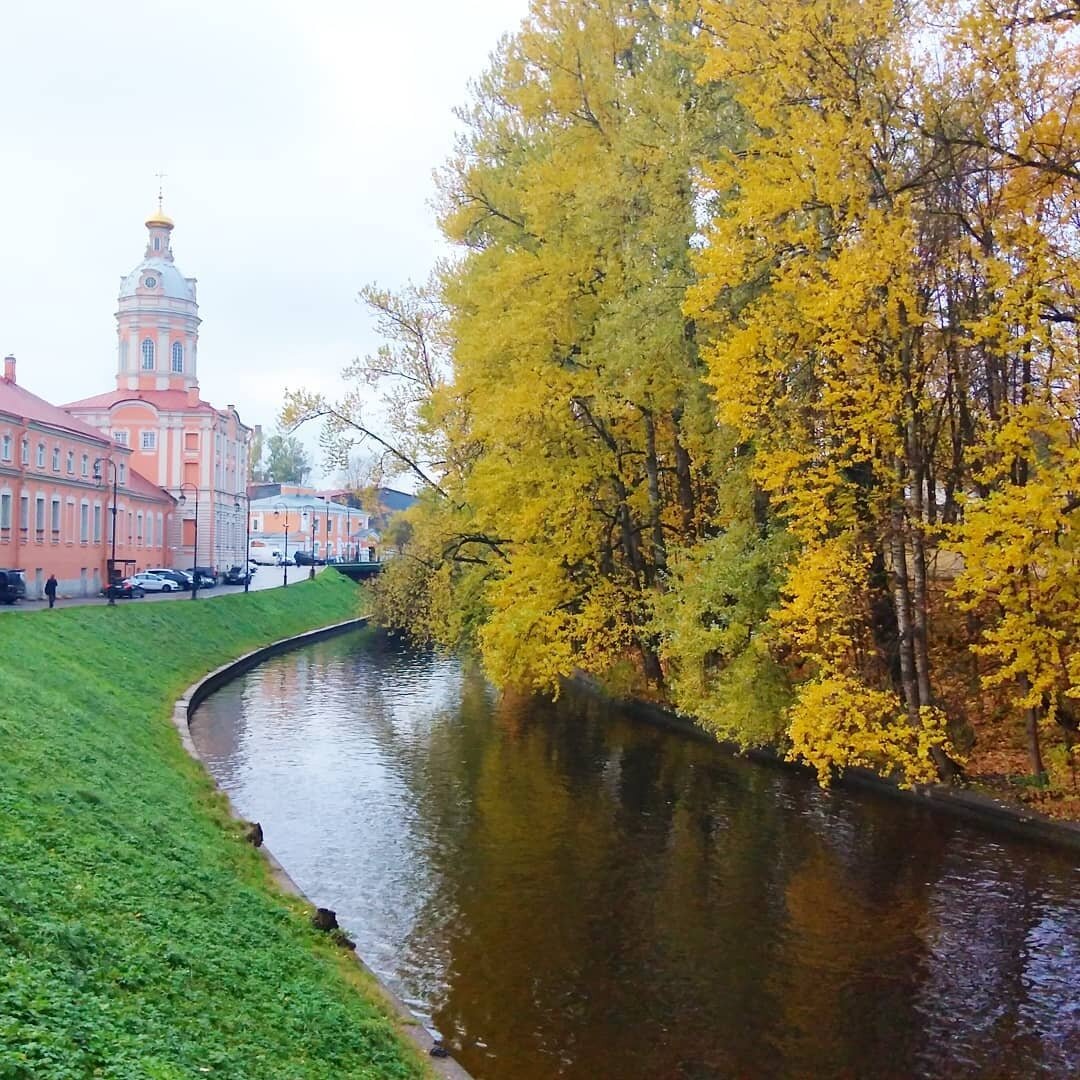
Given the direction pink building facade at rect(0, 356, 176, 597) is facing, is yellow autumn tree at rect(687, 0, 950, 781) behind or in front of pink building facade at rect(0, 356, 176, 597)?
in front

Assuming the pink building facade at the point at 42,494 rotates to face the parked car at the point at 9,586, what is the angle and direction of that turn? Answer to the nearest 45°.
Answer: approximately 45° to its right

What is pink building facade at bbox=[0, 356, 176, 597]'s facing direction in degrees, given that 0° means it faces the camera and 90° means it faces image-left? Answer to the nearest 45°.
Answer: approximately 315°

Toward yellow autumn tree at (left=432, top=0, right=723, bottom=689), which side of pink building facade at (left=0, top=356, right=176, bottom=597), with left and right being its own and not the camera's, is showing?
front
